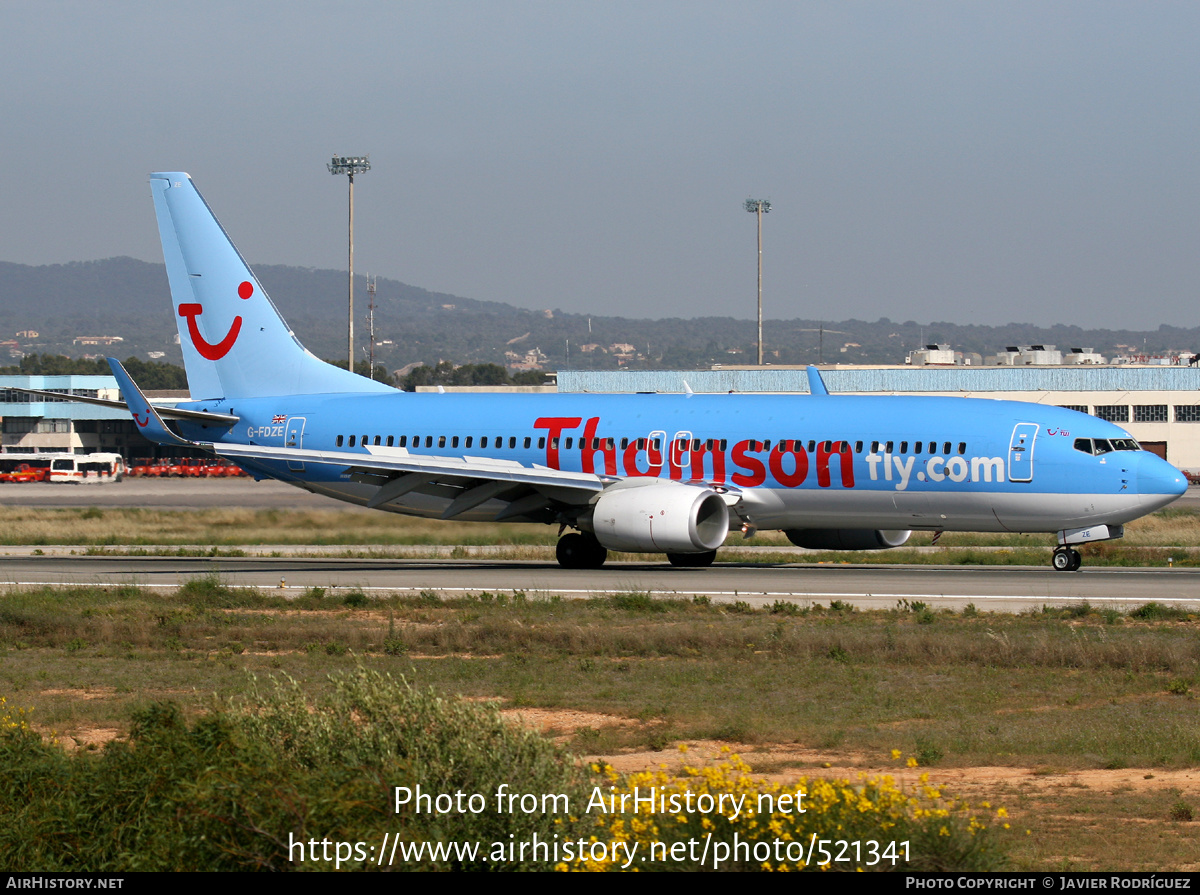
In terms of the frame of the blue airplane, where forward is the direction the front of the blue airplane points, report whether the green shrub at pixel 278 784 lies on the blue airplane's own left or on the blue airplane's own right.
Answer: on the blue airplane's own right

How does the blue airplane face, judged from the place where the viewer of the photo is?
facing the viewer and to the right of the viewer
